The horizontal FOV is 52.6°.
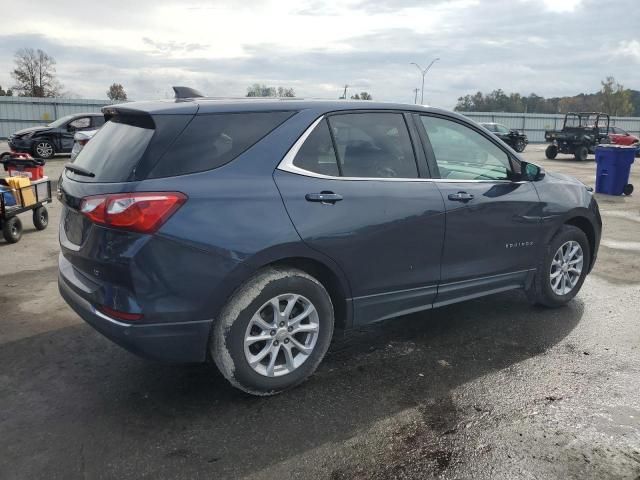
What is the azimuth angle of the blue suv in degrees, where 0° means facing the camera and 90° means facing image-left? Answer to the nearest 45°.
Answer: approximately 225°

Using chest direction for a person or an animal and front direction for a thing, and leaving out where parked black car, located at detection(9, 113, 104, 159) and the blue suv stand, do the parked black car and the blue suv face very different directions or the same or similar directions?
very different directions

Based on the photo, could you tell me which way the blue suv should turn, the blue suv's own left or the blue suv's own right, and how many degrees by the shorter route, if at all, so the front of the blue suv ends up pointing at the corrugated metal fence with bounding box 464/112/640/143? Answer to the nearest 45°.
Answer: approximately 45° to the blue suv's own left

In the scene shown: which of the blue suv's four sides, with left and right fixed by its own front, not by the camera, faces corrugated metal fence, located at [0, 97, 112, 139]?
left

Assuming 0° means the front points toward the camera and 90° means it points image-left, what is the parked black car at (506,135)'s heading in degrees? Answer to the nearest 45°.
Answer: approximately 315°

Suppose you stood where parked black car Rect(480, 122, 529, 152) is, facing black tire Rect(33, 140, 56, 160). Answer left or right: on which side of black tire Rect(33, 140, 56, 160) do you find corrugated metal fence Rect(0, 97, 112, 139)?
right

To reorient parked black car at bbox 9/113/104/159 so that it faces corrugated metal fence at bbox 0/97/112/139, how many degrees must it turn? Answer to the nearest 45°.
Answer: approximately 135° to its right
